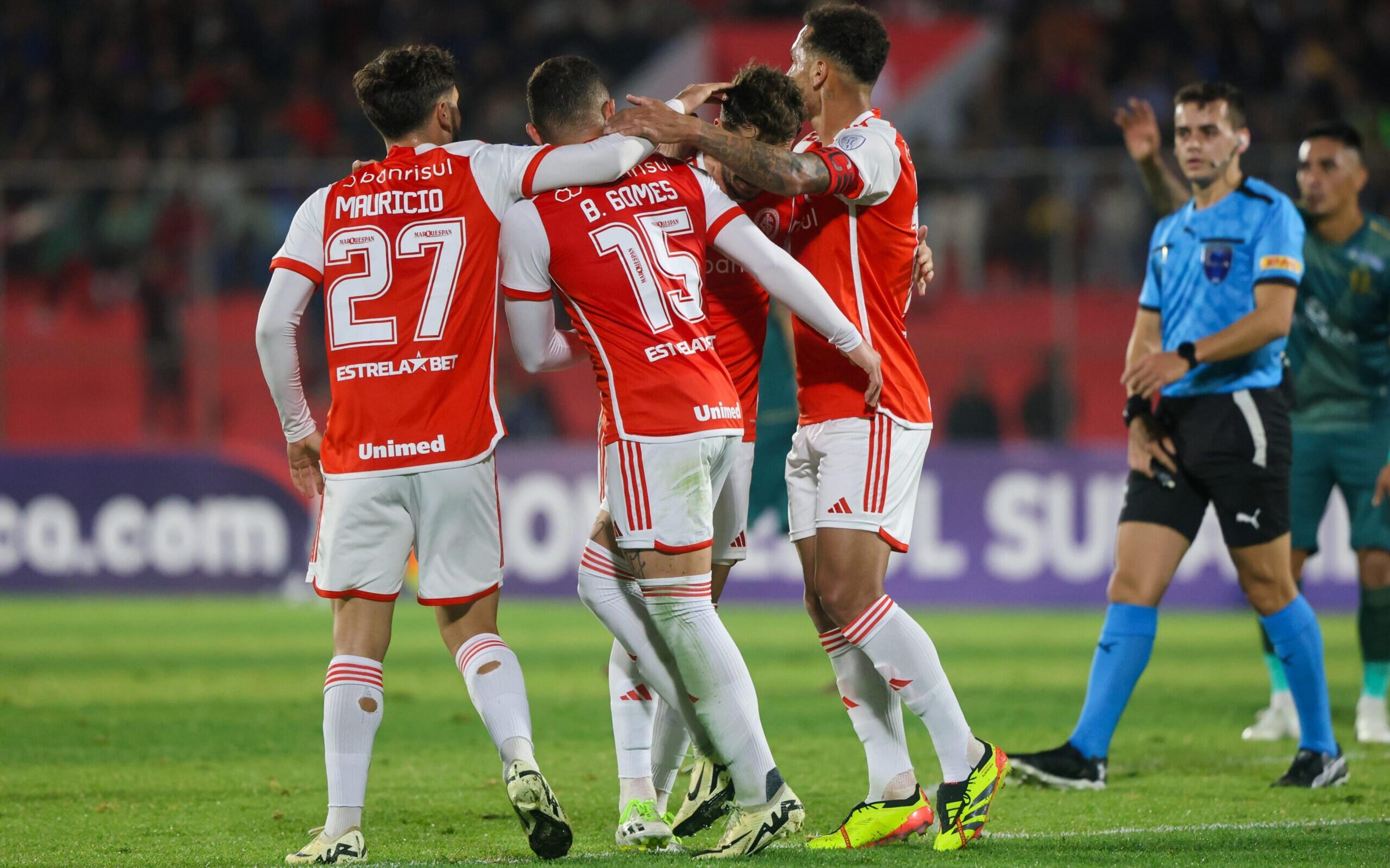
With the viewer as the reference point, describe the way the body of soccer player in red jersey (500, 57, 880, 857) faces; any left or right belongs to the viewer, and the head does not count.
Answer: facing away from the viewer and to the left of the viewer

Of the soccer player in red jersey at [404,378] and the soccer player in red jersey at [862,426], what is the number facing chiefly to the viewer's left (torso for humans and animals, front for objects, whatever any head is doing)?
1

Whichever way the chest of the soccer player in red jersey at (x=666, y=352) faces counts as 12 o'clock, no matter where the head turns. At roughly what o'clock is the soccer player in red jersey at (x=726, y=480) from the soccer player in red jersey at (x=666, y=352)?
the soccer player in red jersey at (x=726, y=480) is roughly at 2 o'clock from the soccer player in red jersey at (x=666, y=352).

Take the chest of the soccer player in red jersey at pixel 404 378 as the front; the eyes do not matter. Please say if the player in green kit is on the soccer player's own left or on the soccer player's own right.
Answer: on the soccer player's own right

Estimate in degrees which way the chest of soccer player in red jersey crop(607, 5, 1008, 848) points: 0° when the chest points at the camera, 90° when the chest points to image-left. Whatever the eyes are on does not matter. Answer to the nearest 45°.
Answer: approximately 90°

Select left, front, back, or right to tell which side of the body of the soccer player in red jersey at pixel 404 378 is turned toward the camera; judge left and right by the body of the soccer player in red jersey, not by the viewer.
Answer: back

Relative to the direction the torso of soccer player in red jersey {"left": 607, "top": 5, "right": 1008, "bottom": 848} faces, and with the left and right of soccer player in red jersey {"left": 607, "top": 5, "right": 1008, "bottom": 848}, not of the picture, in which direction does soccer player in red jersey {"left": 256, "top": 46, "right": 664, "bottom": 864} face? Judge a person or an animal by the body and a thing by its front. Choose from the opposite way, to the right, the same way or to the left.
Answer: to the right

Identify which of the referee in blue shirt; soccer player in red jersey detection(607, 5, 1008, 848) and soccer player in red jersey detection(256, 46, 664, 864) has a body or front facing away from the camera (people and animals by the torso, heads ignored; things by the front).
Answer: soccer player in red jersey detection(256, 46, 664, 864)

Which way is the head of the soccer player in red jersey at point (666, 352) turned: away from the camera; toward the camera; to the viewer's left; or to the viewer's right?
away from the camera
